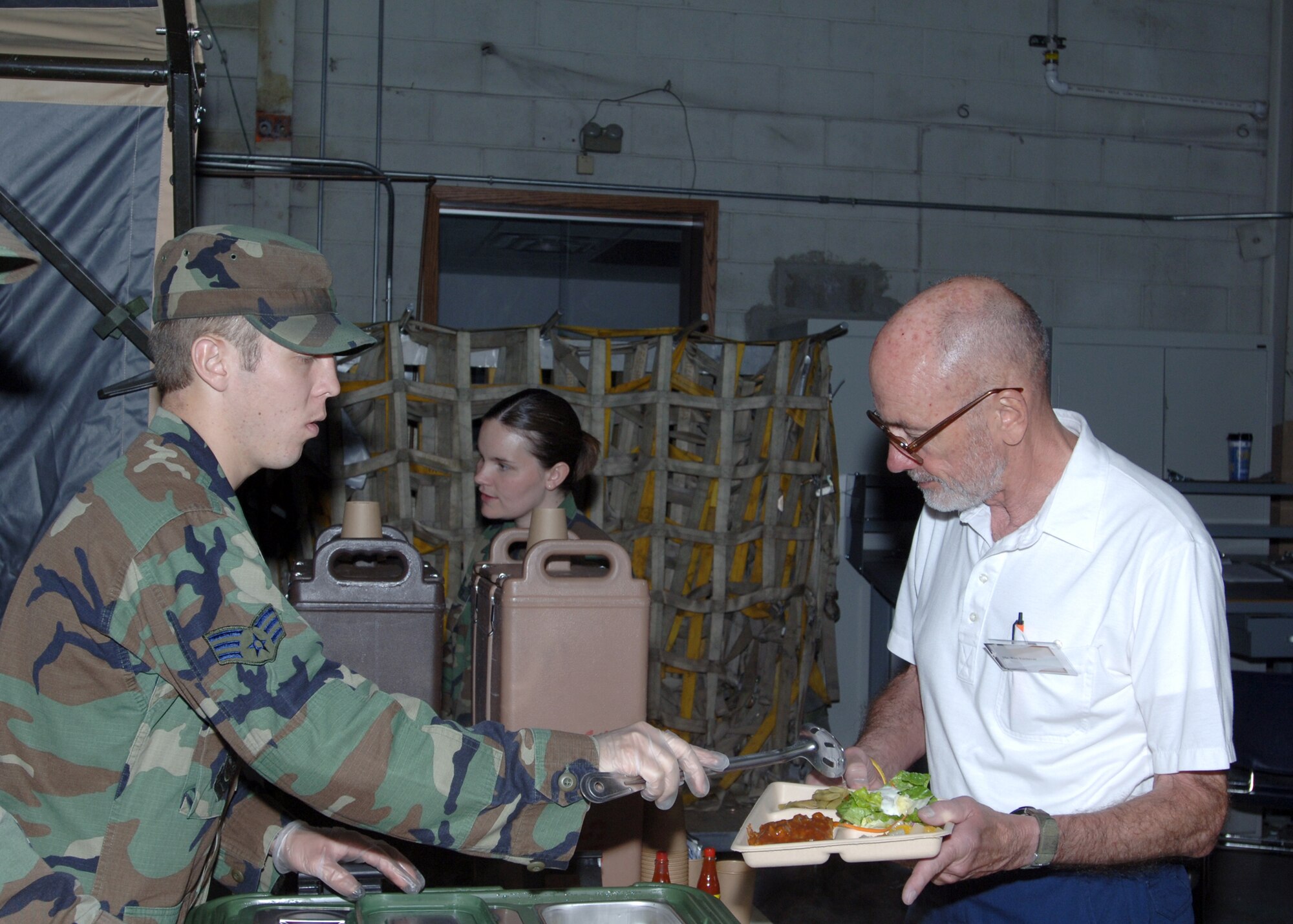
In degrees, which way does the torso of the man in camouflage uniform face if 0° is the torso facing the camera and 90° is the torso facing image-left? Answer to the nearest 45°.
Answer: approximately 270°

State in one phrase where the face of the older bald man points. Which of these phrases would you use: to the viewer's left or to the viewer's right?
to the viewer's left

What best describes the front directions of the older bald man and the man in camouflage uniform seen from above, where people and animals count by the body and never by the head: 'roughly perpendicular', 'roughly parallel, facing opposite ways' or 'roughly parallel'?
roughly parallel, facing opposite ways

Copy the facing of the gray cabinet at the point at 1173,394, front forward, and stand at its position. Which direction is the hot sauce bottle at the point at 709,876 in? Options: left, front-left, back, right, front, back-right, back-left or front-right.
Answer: front

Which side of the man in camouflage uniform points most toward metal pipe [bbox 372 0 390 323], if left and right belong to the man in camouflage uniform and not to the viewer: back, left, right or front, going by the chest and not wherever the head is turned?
left

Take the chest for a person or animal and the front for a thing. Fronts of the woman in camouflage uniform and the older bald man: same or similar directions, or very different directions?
same or similar directions

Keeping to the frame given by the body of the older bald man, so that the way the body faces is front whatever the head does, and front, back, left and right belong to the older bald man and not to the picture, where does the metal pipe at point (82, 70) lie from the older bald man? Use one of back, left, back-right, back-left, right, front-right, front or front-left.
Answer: front-right

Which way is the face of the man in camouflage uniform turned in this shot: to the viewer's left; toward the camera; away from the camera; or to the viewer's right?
to the viewer's right

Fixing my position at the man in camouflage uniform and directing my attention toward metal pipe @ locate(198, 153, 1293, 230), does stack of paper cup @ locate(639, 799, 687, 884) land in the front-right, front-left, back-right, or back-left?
front-right

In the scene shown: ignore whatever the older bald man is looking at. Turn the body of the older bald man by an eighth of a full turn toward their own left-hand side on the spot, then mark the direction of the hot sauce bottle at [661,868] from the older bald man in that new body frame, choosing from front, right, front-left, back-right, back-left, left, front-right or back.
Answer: right

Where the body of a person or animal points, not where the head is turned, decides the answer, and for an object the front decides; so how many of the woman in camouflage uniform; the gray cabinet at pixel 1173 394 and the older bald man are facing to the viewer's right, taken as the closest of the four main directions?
0

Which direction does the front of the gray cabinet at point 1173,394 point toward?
toward the camera

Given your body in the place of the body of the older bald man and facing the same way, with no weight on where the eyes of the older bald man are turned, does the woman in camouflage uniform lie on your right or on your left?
on your right

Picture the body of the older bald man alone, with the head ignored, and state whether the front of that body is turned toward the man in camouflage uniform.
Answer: yes

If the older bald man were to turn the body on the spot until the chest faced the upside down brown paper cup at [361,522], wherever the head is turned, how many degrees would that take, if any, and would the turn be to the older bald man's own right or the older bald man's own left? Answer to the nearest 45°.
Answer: approximately 45° to the older bald man's own right
